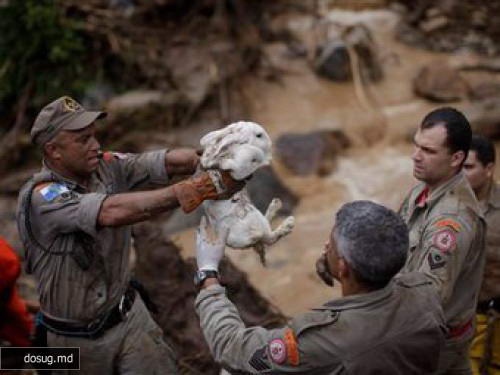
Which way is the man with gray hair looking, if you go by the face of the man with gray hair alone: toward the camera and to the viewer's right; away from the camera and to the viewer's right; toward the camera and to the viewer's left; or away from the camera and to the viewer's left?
away from the camera and to the viewer's left

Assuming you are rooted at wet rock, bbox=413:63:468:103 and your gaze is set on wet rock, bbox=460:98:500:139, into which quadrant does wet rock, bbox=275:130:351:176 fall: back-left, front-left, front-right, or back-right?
front-right

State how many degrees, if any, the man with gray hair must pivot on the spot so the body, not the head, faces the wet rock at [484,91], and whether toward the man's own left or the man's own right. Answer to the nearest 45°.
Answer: approximately 45° to the man's own right

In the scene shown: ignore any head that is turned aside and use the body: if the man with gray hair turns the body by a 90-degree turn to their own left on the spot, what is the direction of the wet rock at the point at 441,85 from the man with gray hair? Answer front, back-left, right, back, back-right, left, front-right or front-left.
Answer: back-right

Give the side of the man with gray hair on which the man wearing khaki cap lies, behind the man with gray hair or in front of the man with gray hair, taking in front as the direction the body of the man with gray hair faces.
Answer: in front

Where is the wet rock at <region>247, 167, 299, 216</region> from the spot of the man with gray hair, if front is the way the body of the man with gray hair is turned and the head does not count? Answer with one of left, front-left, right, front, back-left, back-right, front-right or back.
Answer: front-right

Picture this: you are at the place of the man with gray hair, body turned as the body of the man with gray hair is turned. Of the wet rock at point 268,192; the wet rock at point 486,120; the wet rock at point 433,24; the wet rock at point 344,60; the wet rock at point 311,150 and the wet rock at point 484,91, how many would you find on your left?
0

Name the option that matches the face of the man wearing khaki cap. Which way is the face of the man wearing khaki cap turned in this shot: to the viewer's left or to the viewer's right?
to the viewer's right

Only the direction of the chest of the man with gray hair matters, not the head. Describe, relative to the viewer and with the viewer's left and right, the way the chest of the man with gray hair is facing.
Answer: facing away from the viewer and to the left of the viewer

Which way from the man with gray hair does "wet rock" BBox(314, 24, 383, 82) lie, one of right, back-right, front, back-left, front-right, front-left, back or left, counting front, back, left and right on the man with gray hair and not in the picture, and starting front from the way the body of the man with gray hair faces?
front-right

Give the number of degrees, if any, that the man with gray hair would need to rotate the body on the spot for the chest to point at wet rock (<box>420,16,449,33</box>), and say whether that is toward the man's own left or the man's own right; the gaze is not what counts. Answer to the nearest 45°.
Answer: approximately 45° to the man's own right
